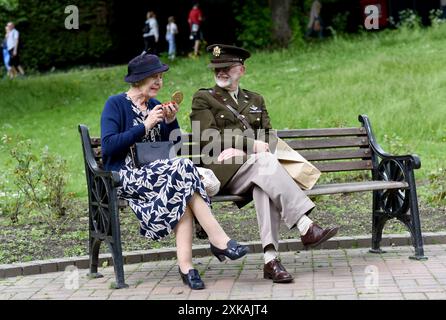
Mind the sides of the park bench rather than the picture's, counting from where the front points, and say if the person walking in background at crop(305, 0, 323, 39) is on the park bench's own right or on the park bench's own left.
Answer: on the park bench's own left

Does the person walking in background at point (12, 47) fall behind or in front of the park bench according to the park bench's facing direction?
behind

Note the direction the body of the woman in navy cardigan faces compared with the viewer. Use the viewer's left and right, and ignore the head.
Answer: facing the viewer and to the right of the viewer

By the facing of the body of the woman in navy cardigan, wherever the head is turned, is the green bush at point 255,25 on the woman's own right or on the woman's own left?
on the woman's own left

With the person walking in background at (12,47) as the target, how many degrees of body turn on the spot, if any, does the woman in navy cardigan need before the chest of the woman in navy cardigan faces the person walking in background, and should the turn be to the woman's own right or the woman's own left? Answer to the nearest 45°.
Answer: approximately 135° to the woman's own left

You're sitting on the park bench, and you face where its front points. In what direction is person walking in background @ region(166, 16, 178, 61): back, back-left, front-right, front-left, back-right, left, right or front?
back-left

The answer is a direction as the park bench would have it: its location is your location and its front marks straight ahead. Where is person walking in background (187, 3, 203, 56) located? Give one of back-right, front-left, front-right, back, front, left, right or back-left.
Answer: back-left

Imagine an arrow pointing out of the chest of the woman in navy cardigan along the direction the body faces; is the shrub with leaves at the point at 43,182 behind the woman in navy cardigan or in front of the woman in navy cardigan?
behind

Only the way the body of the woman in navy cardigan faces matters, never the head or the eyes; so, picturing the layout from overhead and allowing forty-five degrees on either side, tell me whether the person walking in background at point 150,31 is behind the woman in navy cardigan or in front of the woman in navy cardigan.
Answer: behind

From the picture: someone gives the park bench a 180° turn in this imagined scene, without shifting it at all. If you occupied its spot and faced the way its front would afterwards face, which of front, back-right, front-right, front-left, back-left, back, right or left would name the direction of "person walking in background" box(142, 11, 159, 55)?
front-right

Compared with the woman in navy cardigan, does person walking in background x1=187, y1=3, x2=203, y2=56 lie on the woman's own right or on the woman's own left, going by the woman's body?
on the woman's own left

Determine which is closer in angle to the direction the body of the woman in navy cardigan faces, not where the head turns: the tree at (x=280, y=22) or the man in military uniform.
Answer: the man in military uniform

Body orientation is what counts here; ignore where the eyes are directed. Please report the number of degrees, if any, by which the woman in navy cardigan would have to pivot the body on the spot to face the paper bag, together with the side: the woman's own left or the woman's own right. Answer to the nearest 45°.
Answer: approximately 45° to the woman's own left
